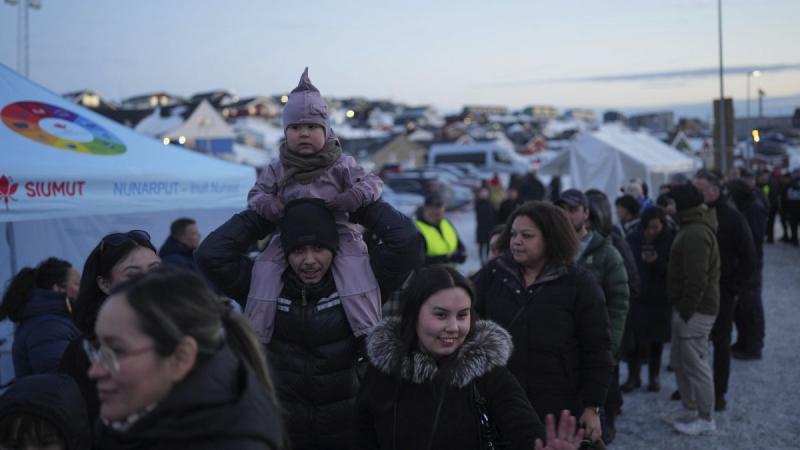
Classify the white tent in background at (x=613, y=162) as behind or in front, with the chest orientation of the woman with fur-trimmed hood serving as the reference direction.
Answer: behind

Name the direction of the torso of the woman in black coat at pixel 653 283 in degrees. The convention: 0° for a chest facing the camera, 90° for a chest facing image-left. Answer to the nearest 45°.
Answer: approximately 0°

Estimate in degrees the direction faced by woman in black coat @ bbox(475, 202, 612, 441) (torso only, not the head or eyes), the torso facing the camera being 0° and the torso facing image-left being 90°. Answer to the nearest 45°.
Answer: approximately 45°
